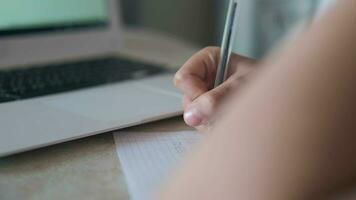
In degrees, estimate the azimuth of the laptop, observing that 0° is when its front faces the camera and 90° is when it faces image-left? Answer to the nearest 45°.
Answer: approximately 315°
